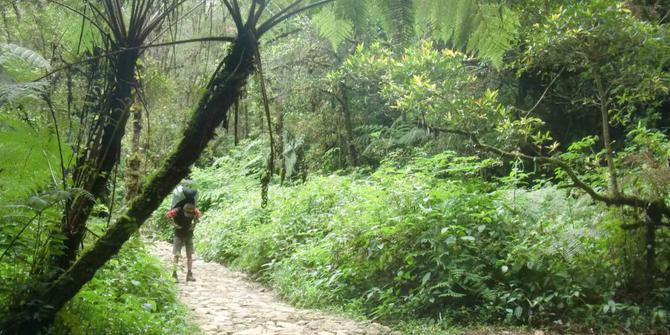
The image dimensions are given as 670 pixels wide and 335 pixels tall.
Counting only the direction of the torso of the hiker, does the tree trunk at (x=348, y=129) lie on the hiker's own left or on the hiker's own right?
on the hiker's own left

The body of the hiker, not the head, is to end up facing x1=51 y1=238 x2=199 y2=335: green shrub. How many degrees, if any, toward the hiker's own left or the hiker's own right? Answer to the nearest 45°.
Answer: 0° — they already face it

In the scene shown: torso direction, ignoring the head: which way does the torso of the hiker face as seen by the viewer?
toward the camera

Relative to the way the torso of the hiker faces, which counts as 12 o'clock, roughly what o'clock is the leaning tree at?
The leaning tree is roughly at 12 o'clock from the hiker.

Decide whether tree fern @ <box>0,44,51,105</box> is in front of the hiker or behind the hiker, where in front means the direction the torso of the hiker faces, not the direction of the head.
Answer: in front

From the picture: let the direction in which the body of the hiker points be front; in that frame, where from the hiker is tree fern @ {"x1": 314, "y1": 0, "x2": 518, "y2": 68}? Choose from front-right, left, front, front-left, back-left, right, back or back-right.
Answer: front

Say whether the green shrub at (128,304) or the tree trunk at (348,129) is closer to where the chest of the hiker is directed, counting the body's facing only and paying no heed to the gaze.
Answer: the green shrub
